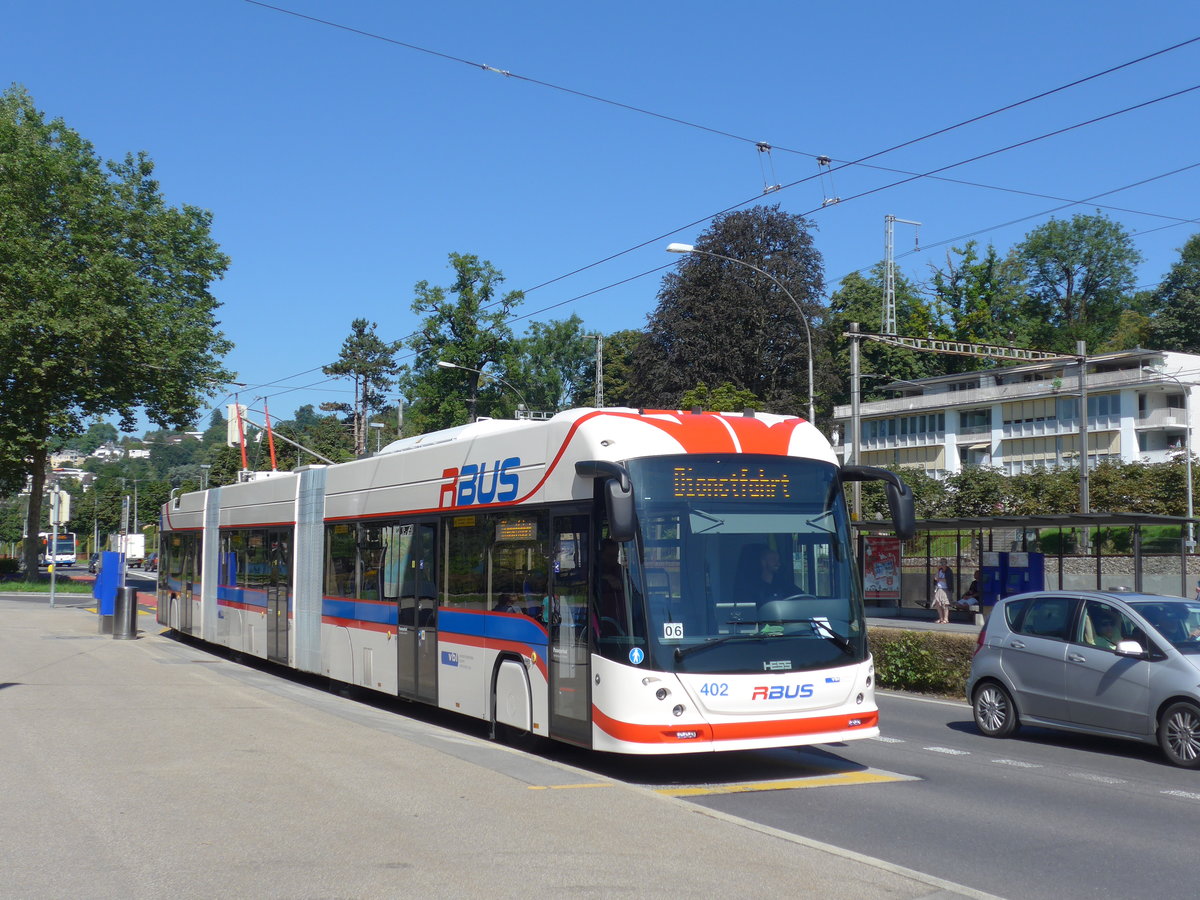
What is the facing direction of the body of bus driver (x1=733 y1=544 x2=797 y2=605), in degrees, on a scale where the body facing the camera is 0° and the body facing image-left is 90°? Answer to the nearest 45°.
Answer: approximately 315°

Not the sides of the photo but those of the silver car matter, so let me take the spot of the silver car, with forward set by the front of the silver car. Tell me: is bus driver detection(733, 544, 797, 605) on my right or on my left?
on my right

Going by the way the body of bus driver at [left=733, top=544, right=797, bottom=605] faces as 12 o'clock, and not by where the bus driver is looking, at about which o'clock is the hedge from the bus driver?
The hedge is roughly at 8 o'clock from the bus driver.

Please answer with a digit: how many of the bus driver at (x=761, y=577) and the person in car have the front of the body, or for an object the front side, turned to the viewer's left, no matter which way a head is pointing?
0

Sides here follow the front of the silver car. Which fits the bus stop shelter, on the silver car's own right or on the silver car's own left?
on the silver car's own left

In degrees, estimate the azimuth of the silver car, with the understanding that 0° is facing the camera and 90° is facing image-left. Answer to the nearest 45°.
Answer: approximately 315°

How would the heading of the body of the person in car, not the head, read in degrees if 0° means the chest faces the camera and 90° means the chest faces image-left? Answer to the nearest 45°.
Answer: approximately 315°

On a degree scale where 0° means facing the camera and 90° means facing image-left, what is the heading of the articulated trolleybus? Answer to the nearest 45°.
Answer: approximately 315°

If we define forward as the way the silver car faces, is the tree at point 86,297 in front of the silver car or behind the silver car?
behind

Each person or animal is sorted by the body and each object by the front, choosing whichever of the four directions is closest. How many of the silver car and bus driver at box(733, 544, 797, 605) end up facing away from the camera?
0

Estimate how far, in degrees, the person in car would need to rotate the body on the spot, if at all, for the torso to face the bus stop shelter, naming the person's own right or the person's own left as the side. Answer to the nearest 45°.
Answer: approximately 135° to the person's own left

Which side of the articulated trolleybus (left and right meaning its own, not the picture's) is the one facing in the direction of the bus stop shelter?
left

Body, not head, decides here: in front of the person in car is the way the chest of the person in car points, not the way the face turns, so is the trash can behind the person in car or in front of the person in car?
behind
